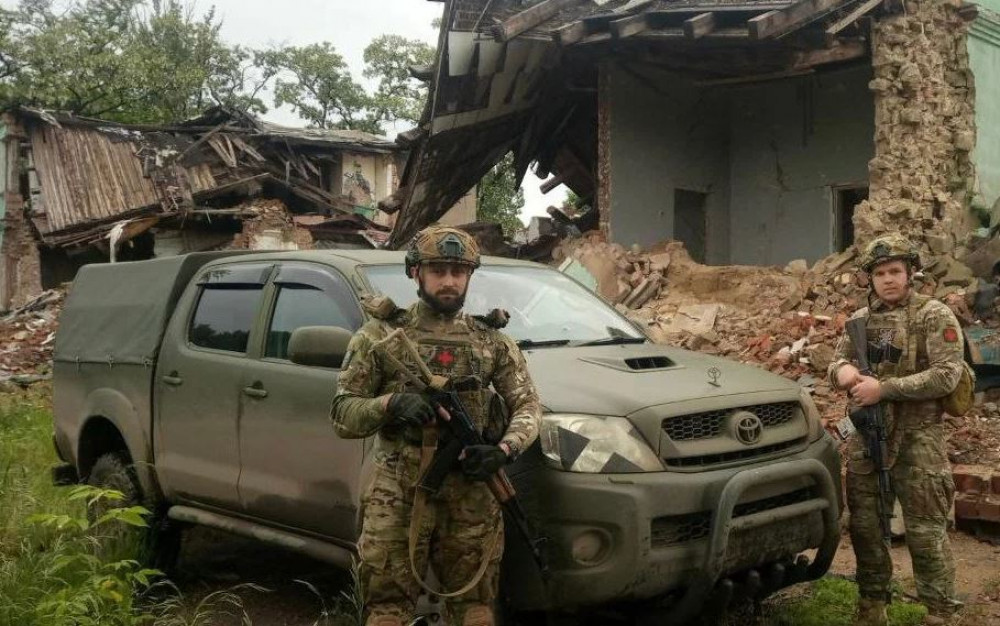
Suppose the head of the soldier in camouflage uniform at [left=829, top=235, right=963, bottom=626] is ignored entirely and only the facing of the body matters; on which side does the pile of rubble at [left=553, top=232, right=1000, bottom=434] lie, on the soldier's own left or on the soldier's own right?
on the soldier's own right

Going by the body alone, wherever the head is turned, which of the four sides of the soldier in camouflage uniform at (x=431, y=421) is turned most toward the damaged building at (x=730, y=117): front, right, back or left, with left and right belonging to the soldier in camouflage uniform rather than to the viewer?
back

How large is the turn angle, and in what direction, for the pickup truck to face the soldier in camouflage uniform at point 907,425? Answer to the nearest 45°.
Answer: approximately 45° to its left

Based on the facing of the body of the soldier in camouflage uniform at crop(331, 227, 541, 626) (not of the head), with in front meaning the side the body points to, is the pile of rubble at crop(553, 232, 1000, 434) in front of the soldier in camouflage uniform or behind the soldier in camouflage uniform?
behind

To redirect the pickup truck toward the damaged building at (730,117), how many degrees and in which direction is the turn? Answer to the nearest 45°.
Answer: approximately 135° to its left

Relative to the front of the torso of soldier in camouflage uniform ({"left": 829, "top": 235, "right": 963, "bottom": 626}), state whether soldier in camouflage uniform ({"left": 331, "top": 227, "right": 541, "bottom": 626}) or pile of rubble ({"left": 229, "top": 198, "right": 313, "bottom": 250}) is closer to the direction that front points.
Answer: the soldier in camouflage uniform

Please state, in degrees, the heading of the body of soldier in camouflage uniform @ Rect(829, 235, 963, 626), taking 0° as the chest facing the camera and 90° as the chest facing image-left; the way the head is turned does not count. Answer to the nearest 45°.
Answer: approximately 45°

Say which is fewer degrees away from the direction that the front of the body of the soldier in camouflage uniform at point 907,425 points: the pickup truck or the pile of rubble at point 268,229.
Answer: the pickup truck

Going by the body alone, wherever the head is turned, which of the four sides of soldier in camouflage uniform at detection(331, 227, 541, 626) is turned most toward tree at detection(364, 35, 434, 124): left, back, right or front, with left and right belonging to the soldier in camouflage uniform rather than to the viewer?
back

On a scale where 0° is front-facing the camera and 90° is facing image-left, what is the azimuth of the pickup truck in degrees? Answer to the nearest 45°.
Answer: approximately 315°
